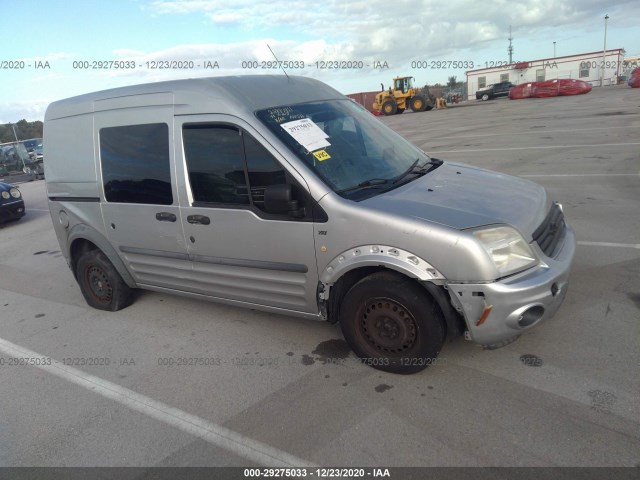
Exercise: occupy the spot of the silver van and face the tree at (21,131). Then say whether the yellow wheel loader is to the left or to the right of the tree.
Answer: right

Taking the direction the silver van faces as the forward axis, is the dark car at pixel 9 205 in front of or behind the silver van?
behind

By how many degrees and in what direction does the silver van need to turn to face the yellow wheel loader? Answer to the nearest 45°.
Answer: approximately 135° to its left

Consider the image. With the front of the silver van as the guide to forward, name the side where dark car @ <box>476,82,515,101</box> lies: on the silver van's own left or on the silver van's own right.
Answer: on the silver van's own left

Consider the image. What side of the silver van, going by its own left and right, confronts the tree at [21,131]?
back

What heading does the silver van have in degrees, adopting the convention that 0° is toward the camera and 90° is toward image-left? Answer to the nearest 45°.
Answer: approximately 315°
